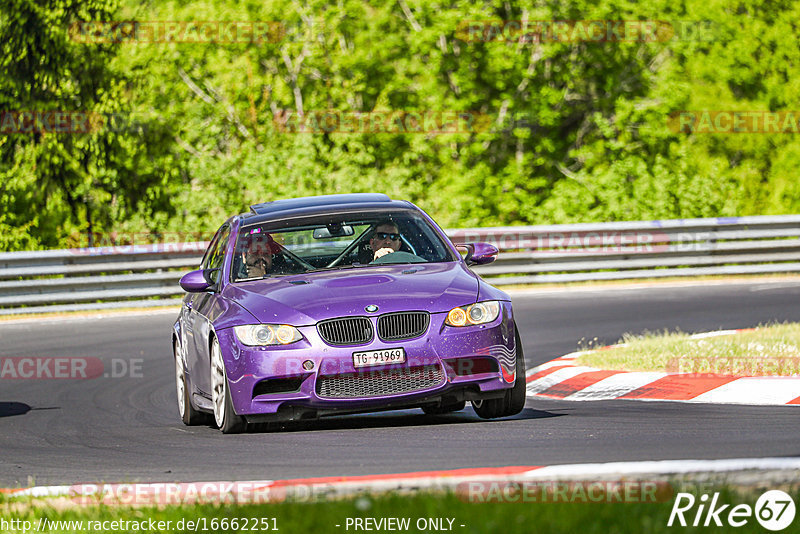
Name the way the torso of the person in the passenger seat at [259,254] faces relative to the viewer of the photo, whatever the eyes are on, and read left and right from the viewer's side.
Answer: facing the viewer

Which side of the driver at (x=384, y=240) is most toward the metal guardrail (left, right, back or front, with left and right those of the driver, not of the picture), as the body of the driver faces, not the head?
back

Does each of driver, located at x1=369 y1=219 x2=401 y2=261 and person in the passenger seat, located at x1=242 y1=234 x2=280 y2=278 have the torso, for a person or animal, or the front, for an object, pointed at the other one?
no

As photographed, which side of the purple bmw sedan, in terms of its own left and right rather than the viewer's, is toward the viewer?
front

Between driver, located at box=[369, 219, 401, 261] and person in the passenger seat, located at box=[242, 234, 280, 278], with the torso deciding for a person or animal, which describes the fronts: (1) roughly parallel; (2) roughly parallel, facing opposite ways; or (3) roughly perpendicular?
roughly parallel

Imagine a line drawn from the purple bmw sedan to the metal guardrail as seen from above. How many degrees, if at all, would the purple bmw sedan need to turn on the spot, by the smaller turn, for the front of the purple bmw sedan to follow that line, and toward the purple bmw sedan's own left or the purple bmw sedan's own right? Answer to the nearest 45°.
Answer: approximately 180°

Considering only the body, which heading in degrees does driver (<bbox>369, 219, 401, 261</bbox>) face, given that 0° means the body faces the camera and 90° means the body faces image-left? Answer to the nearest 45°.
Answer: approximately 0°

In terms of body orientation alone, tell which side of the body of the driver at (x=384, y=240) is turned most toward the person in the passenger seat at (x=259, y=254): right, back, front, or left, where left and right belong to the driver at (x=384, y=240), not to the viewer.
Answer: right
